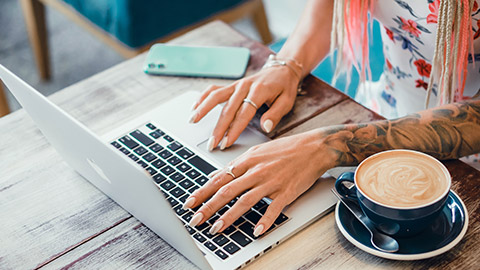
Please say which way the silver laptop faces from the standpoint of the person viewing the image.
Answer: facing away from the viewer and to the right of the viewer

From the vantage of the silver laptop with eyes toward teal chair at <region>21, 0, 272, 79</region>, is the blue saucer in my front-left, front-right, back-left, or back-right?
back-right

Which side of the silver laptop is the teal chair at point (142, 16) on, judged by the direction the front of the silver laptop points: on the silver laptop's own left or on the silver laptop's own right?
on the silver laptop's own left
